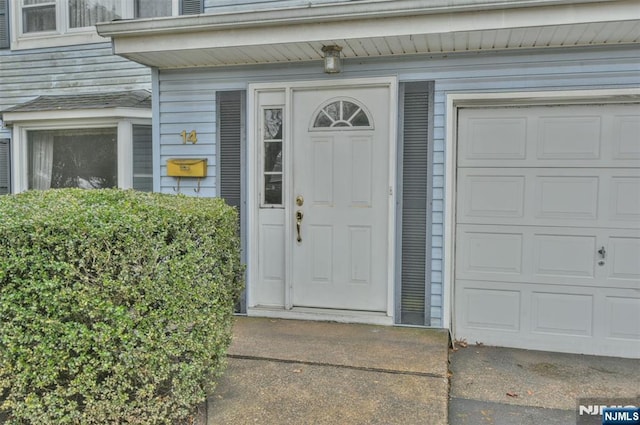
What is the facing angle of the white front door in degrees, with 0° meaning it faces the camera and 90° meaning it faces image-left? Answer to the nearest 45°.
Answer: approximately 0°

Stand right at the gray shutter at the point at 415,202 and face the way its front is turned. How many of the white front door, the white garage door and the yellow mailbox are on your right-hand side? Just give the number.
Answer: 2

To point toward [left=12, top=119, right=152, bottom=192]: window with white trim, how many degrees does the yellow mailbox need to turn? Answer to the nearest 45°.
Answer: approximately 135° to its right

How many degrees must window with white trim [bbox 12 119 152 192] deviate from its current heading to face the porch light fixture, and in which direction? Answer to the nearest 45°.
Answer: approximately 45° to its left

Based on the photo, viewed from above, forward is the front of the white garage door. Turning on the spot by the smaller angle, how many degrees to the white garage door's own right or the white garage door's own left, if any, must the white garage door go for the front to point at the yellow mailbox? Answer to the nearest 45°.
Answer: approximately 90° to the white garage door's own right

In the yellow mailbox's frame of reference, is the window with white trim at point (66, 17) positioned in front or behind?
behind

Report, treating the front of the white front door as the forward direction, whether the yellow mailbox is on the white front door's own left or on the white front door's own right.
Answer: on the white front door's own right

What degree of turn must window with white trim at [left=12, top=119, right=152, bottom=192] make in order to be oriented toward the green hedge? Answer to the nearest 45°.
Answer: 0° — it already faces it

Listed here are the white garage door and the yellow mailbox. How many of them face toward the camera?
2
